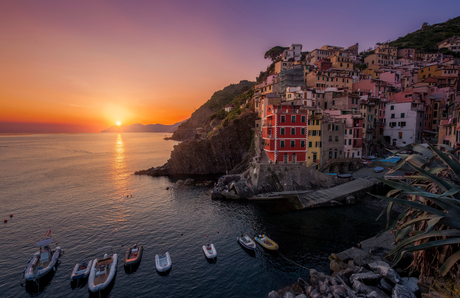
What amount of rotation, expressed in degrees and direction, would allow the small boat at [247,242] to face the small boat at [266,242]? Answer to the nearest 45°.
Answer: approximately 45° to its left

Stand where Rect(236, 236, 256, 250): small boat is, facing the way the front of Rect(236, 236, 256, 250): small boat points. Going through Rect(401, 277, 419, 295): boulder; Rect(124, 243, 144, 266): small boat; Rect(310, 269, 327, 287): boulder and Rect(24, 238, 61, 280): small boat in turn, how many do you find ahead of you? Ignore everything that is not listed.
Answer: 2

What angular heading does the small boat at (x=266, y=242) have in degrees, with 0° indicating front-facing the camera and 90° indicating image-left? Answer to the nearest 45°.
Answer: approximately 315°

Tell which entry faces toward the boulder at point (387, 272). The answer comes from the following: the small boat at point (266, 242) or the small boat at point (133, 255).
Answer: the small boat at point (266, 242)

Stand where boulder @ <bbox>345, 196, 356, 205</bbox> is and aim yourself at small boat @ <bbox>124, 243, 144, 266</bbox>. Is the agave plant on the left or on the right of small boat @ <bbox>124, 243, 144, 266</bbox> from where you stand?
left

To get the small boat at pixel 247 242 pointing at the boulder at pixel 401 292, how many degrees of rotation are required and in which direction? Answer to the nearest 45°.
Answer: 0° — it already faces it
